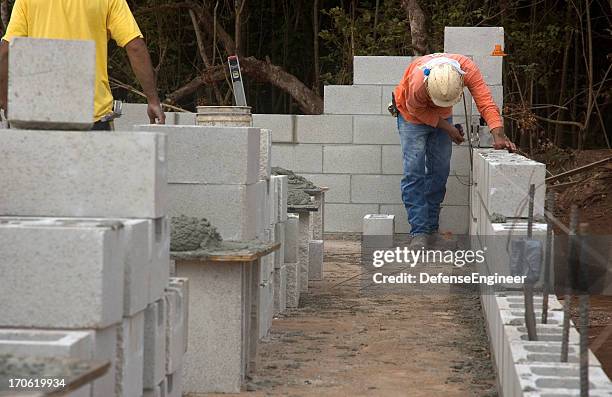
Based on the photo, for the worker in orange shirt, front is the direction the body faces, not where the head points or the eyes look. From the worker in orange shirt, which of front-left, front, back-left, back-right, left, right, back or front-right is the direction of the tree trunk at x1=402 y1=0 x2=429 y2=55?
back-left

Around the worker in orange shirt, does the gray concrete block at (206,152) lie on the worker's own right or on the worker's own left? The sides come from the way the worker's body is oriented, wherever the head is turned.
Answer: on the worker's own right

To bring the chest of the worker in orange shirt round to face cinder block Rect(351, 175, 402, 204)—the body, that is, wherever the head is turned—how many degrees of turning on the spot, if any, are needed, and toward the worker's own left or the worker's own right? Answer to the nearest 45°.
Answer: approximately 135° to the worker's own right

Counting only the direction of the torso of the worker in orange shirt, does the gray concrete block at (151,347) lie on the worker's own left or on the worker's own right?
on the worker's own right

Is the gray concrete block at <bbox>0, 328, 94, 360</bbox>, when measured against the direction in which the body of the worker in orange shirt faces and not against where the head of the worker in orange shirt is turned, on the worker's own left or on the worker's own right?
on the worker's own right

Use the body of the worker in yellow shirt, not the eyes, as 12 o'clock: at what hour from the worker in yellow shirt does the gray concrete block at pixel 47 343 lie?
The gray concrete block is roughly at 6 o'clock from the worker in yellow shirt.

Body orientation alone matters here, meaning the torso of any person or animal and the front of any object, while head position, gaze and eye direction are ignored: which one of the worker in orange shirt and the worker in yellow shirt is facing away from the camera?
the worker in yellow shirt

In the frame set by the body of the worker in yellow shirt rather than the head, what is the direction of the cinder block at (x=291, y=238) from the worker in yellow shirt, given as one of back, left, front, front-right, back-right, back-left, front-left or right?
front-right

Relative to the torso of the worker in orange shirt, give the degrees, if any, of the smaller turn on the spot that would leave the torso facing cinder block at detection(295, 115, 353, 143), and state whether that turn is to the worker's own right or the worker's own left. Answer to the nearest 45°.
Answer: approximately 180°
